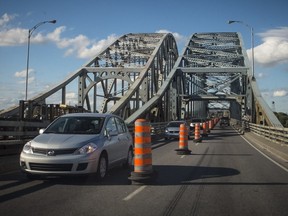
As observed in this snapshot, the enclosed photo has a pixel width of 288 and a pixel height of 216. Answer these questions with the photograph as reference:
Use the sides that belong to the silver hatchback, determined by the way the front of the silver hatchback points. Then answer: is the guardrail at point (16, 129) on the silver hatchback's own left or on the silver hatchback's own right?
on the silver hatchback's own right

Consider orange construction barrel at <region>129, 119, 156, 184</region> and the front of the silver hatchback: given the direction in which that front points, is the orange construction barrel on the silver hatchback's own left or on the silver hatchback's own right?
on the silver hatchback's own left

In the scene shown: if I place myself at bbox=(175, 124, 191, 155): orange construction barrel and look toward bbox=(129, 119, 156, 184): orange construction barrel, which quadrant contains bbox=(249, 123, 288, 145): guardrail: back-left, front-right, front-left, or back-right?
back-left
